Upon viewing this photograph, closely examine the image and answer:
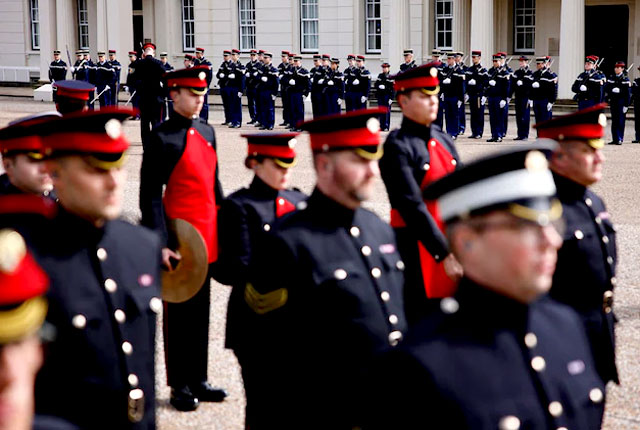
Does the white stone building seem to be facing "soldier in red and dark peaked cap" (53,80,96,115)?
yes

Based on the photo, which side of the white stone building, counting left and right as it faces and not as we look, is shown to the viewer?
front

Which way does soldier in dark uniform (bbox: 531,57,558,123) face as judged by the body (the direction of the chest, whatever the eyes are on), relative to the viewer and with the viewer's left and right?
facing the viewer and to the left of the viewer

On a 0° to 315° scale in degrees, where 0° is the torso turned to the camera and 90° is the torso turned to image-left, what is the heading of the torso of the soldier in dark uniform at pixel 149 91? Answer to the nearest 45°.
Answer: approximately 180°
